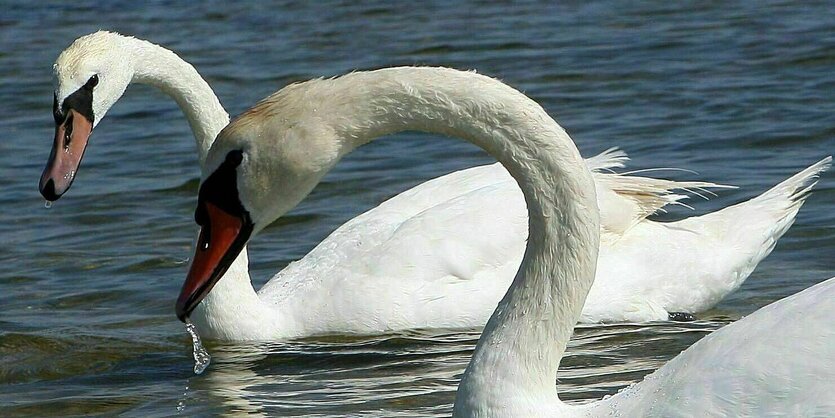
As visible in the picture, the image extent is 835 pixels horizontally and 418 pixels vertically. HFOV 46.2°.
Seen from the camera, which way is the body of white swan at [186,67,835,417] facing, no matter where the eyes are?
to the viewer's left

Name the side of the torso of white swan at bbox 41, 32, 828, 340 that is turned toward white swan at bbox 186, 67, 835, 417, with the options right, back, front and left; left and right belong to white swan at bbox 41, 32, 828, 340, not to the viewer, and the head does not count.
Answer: left

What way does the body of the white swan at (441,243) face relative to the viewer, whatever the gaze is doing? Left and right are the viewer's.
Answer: facing to the left of the viewer

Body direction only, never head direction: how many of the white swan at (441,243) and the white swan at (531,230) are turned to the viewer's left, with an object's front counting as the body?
2

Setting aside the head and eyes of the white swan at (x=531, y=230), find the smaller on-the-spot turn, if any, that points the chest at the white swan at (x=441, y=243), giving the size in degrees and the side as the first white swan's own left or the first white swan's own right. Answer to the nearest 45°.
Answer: approximately 90° to the first white swan's own right
